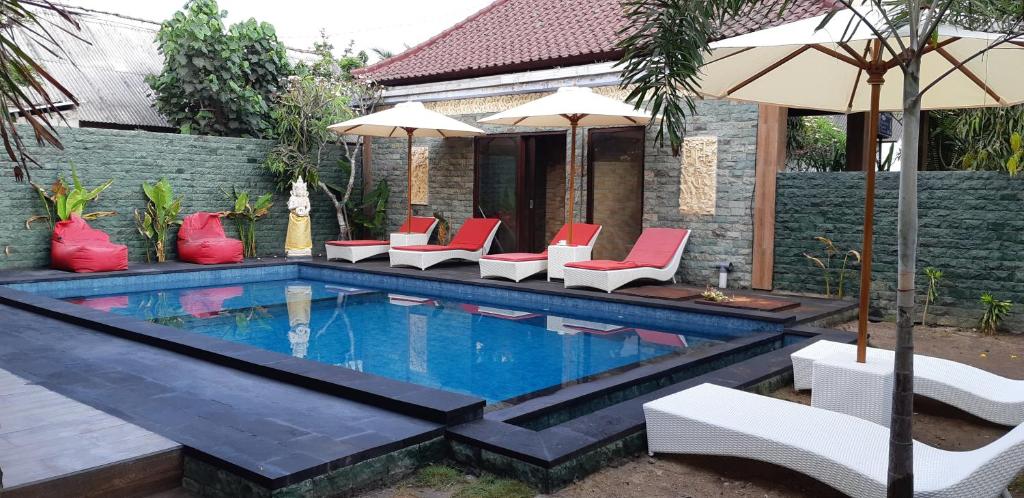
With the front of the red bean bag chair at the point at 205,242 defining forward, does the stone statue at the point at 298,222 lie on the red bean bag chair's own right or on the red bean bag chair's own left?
on the red bean bag chair's own left

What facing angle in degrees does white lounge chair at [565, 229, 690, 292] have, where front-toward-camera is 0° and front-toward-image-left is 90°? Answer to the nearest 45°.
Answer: approximately 45°

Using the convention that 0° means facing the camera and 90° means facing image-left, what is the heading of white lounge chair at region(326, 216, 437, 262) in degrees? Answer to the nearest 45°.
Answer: approximately 45°

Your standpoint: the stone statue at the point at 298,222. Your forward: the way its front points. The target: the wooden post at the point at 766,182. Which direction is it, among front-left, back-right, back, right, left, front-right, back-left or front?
front-left

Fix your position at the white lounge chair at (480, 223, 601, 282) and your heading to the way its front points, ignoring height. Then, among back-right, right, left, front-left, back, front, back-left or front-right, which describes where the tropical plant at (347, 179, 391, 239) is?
right

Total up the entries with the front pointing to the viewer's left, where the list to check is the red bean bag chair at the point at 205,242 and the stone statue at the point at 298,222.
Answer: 0

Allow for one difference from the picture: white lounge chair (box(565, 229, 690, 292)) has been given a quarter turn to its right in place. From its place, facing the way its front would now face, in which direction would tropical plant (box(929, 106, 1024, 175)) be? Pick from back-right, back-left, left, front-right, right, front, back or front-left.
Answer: back-right

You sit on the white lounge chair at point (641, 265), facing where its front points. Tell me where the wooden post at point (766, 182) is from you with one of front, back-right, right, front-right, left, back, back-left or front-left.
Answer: back-left

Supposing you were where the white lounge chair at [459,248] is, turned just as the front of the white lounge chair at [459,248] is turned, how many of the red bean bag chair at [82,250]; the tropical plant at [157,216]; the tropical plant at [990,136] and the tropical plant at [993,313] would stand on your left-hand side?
2

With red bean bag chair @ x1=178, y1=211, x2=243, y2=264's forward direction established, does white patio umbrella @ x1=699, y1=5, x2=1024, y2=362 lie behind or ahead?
ahead

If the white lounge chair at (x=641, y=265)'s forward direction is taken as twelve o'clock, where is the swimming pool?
The swimming pool is roughly at 12 o'clock from the white lounge chair.

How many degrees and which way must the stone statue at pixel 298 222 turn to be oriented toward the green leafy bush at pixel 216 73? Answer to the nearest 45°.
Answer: approximately 135° to its right
